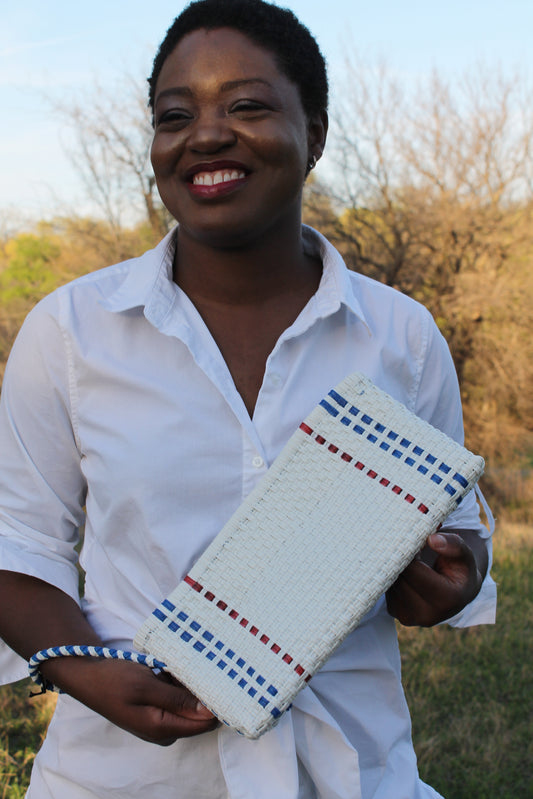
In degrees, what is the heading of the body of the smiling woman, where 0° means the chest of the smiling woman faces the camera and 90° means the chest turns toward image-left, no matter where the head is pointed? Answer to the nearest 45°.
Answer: approximately 0°
